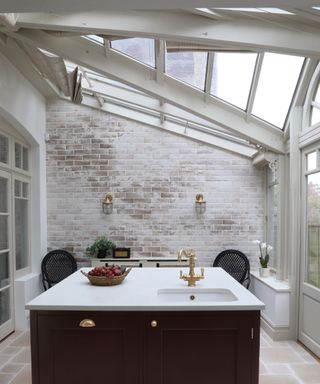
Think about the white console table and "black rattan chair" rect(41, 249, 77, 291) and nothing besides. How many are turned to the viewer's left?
0

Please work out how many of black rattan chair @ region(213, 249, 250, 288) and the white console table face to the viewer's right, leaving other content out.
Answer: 0

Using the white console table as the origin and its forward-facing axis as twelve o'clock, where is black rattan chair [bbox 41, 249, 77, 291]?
The black rattan chair is roughly at 3 o'clock from the white console table.

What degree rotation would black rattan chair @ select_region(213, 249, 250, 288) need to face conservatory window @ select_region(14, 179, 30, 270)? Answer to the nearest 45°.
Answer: approximately 45° to its right

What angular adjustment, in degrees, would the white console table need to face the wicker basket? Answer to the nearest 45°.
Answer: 0° — it already faces it

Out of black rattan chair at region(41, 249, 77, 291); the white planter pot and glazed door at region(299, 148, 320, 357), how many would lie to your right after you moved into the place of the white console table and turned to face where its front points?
1

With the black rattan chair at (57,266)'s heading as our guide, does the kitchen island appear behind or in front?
in front

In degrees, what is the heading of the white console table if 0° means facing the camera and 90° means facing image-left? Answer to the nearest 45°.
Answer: approximately 0°
